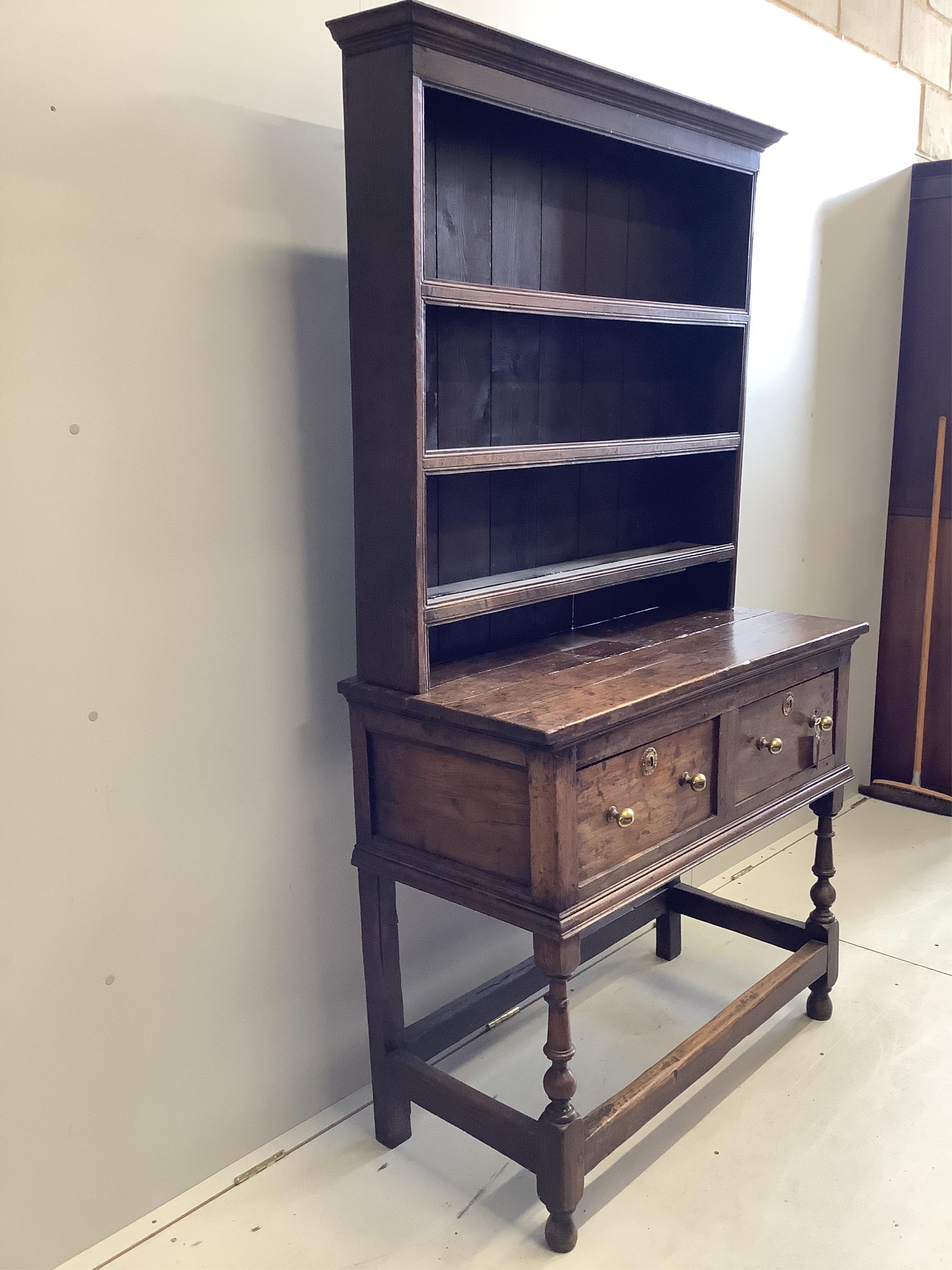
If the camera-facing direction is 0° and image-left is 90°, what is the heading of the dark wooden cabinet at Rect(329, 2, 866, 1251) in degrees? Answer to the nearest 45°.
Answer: approximately 315°

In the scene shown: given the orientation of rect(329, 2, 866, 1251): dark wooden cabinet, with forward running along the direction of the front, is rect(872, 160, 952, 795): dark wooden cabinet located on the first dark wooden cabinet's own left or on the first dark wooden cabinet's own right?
on the first dark wooden cabinet's own left
